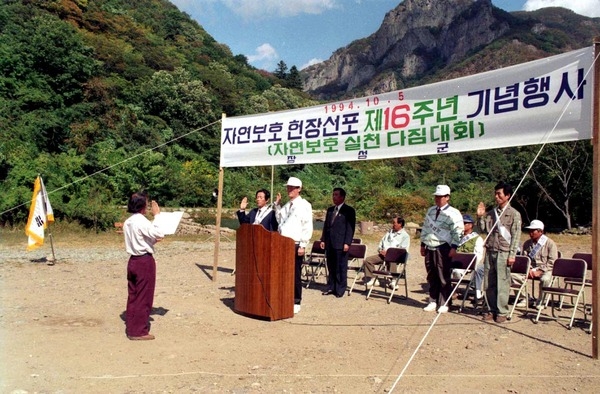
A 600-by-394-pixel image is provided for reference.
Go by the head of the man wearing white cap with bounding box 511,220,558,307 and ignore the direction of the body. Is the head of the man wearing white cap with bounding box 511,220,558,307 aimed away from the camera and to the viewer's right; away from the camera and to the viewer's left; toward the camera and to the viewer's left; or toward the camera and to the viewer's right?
toward the camera and to the viewer's left

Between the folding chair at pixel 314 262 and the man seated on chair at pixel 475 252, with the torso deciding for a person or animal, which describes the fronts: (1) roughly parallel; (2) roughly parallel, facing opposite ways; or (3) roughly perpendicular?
roughly parallel

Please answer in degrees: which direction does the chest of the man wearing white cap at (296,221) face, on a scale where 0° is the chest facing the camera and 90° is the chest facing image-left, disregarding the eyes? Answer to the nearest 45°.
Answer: approximately 45°

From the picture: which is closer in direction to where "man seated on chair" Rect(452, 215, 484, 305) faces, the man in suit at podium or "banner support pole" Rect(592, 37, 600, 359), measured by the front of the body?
the man in suit at podium

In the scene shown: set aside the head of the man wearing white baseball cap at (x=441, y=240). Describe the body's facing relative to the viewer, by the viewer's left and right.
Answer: facing the viewer and to the left of the viewer

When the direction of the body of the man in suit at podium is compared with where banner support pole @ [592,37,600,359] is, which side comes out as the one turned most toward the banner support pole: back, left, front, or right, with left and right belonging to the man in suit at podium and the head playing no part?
left

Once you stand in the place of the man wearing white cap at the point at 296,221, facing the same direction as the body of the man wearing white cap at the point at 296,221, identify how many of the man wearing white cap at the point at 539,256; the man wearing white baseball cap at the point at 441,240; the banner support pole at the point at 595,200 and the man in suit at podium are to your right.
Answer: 1

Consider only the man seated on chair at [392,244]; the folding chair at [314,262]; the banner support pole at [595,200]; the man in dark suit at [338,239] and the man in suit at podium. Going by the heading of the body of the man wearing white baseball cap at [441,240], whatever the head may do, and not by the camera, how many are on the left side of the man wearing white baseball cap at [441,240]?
1

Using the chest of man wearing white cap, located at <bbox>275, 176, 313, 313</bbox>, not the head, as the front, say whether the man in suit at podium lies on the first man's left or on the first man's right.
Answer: on the first man's right

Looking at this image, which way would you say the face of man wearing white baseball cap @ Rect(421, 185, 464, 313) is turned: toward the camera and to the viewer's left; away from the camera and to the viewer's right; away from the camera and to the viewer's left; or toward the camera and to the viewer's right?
toward the camera and to the viewer's left

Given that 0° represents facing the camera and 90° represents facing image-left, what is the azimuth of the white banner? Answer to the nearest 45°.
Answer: approximately 45°

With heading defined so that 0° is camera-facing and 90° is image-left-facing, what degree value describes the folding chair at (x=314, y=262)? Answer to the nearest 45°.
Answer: approximately 45°

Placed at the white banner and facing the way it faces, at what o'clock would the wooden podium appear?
The wooden podium is roughly at 1 o'clock from the white banner.

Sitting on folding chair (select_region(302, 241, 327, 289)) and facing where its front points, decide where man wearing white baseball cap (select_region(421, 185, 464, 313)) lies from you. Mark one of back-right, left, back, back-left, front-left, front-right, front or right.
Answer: left

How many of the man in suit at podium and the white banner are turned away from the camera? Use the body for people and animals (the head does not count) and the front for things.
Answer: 0

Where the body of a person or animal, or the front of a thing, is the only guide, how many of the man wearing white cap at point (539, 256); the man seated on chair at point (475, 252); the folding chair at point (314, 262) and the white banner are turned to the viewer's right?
0
